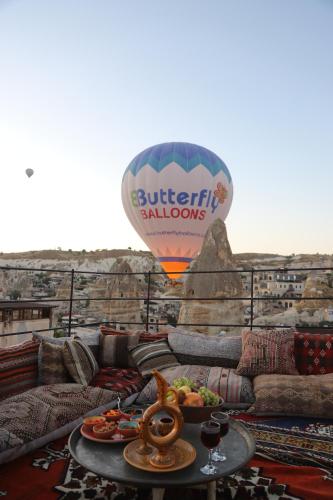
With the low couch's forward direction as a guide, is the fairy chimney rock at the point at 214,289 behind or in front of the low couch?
behind

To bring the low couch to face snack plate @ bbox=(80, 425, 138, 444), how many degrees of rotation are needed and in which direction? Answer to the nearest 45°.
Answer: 0° — it already faces it

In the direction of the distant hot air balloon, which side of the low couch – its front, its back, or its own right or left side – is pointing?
back

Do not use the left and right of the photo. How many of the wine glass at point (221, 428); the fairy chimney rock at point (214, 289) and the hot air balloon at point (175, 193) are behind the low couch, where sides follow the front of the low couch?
2

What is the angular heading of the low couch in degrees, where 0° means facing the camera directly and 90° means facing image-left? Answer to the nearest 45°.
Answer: approximately 0°

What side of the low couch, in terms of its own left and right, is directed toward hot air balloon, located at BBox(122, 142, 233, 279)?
back
